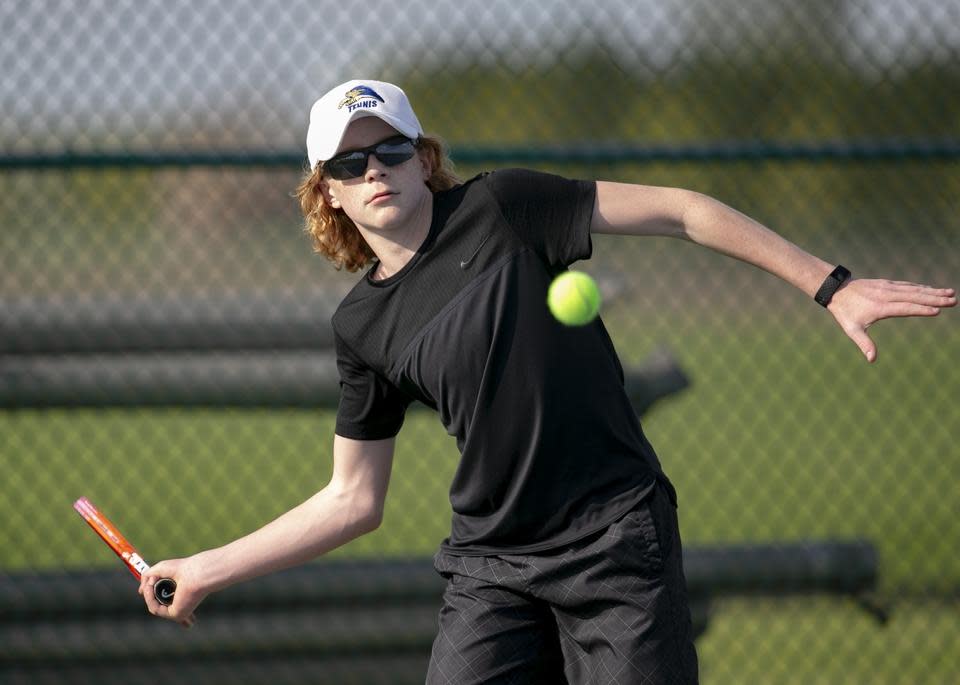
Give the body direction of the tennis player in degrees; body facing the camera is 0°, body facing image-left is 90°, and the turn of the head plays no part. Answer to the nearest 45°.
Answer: approximately 0°
